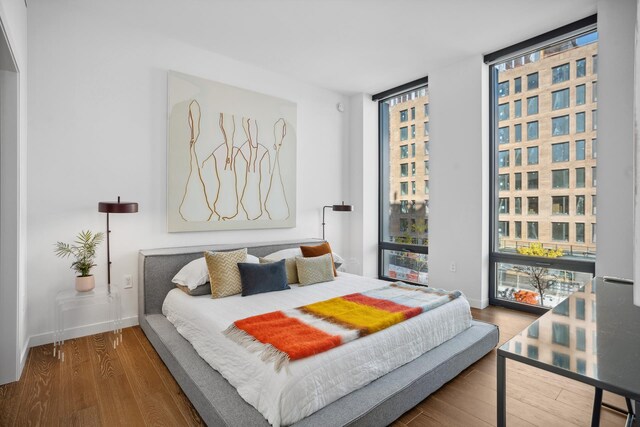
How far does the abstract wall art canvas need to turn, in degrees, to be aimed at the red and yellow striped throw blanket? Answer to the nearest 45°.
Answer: approximately 45° to its right

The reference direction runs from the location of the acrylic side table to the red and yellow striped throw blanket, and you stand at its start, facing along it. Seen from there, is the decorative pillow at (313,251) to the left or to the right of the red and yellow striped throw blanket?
left

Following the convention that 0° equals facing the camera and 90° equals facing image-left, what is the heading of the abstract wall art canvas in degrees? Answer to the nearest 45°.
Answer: approximately 315°

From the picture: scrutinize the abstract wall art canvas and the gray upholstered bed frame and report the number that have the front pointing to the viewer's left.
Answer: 0

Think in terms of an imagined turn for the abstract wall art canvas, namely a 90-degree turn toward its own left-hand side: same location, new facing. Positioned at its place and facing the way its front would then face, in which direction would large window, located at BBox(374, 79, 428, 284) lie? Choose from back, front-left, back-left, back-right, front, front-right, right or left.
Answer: front-right

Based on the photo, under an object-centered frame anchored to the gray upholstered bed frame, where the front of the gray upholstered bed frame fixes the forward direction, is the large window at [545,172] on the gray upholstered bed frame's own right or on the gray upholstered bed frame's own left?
on the gray upholstered bed frame's own left

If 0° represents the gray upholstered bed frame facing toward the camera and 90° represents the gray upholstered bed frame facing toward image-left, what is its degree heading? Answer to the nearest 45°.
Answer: approximately 315°
